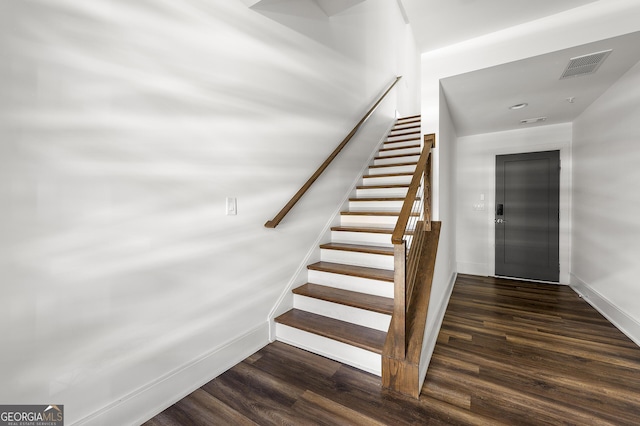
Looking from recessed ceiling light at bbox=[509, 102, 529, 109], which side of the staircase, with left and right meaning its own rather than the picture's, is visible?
left

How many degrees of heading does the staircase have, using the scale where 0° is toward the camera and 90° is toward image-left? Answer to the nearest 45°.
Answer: approximately 45°

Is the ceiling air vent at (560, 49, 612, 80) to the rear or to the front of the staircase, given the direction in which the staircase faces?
to the rear
